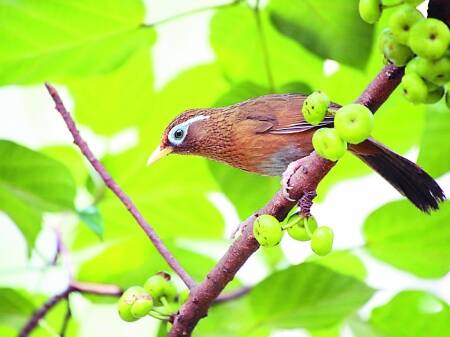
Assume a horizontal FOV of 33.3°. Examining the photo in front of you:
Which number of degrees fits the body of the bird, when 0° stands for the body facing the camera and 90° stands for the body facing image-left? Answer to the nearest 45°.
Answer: approximately 90°
